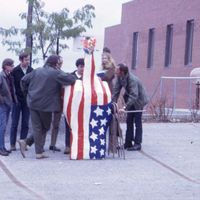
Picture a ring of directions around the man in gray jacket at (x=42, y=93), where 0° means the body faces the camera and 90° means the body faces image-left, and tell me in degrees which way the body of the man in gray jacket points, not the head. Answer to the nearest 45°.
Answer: approximately 225°

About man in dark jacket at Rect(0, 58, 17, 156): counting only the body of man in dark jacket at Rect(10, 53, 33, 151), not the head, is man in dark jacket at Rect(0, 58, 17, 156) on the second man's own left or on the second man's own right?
on the second man's own right

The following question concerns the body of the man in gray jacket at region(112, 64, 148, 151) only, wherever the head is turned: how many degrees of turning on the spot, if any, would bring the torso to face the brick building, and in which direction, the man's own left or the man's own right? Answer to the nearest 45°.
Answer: approximately 90° to the man's own right

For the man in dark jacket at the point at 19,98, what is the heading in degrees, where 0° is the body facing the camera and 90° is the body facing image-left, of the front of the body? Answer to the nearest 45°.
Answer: approximately 315°

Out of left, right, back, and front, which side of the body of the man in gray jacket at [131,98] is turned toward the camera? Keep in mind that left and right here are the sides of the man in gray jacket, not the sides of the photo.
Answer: left
